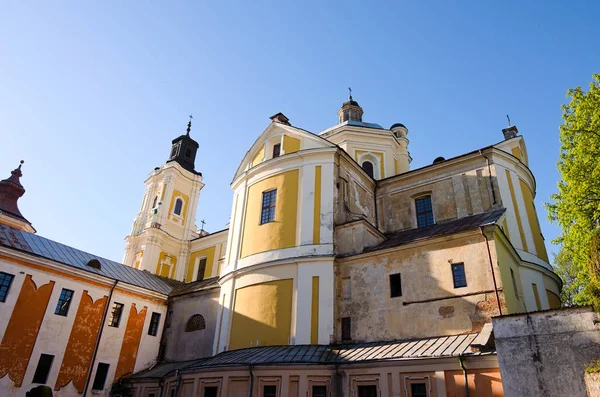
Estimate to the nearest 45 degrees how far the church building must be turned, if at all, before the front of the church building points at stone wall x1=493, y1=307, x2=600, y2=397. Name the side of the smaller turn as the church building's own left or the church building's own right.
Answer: approximately 180°

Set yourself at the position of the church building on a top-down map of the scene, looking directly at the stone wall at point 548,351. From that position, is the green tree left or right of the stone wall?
left

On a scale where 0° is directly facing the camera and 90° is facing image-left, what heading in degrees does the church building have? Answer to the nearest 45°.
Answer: approximately 135°
